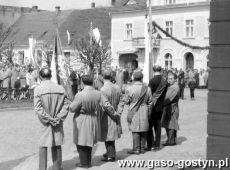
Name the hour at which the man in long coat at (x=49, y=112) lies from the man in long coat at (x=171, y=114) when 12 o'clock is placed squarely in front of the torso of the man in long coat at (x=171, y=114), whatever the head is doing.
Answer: the man in long coat at (x=49, y=112) is roughly at 10 o'clock from the man in long coat at (x=171, y=114).

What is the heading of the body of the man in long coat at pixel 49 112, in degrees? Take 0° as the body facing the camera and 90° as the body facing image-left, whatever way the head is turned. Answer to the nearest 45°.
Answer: approximately 180°

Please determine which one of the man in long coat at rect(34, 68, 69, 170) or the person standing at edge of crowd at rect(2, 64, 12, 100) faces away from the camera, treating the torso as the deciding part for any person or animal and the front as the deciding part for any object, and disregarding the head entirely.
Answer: the man in long coat at rect(34, 68, 69, 170)

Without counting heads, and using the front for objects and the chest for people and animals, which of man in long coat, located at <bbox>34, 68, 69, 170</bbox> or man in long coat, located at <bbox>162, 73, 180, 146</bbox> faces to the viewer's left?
man in long coat, located at <bbox>162, 73, 180, 146</bbox>

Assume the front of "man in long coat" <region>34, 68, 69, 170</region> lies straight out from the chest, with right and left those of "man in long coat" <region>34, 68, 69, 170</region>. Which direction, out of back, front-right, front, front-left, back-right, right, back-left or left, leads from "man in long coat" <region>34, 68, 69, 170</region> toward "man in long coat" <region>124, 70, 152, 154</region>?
front-right

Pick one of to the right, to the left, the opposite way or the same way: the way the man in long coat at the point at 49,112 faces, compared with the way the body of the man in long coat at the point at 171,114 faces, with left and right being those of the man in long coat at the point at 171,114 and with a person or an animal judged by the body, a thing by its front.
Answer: to the right

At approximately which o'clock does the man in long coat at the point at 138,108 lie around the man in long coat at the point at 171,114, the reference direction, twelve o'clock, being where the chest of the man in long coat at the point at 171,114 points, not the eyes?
the man in long coat at the point at 138,108 is roughly at 10 o'clock from the man in long coat at the point at 171,114.

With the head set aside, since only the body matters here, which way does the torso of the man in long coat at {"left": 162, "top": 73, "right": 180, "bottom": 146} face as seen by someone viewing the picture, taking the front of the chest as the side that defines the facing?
to the viewer's left

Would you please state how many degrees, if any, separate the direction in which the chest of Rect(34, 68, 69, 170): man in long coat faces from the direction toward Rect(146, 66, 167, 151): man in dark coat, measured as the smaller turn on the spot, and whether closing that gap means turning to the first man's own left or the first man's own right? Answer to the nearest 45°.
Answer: approximately 45° to the first man's own right
